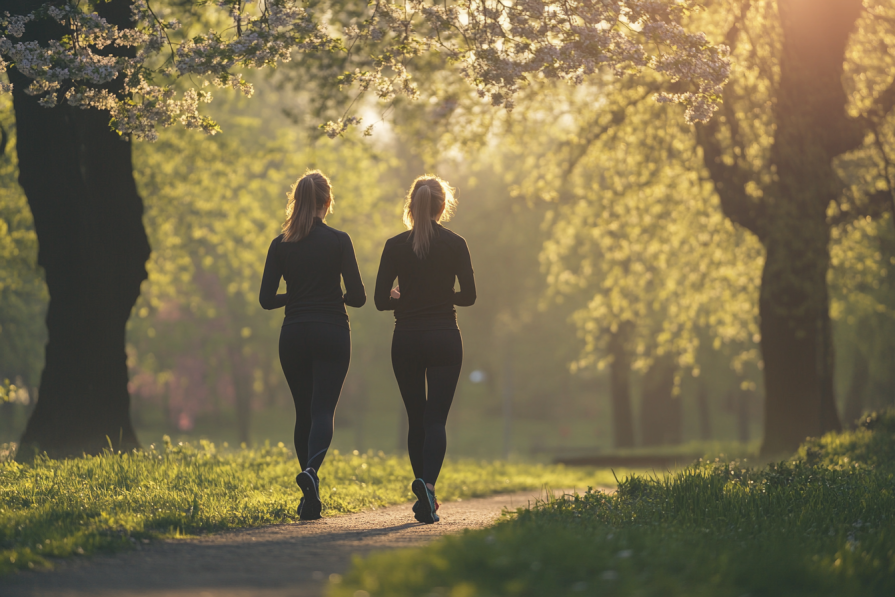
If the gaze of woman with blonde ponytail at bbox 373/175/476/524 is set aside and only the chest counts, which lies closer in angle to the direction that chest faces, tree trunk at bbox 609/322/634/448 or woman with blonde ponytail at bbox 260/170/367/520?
the tree trunk

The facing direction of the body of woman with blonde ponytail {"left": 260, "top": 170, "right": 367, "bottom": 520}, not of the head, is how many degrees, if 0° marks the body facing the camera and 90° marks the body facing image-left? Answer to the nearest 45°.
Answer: approximately 180°

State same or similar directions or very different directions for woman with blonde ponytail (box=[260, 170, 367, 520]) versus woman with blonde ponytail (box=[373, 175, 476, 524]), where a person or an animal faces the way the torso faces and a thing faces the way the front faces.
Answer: same or similar directions

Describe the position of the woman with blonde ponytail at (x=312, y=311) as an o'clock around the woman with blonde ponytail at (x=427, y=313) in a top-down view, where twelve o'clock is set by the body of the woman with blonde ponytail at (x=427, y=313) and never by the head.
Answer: the woman with blonde ponytail at (x=312, y=311) is roughly at 9 o'clock from the woman with blonde ponytail at (x=427, y=313).

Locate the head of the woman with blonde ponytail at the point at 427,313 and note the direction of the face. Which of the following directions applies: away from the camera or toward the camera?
away from the camera

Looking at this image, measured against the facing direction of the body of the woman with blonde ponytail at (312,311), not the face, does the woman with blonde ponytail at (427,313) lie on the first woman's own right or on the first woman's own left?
on the first woman's own right

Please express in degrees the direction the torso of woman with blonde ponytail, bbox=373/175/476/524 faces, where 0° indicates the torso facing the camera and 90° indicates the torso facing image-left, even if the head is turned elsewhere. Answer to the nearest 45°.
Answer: approximately 180°

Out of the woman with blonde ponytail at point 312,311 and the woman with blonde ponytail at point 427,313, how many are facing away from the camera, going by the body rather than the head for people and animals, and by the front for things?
2

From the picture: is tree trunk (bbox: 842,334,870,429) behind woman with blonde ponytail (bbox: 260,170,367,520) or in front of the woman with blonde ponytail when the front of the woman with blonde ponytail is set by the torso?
in front
